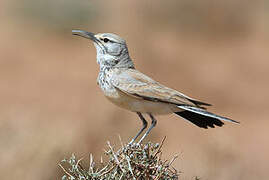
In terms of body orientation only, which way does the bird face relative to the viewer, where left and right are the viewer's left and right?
facing to the left of the viewer
